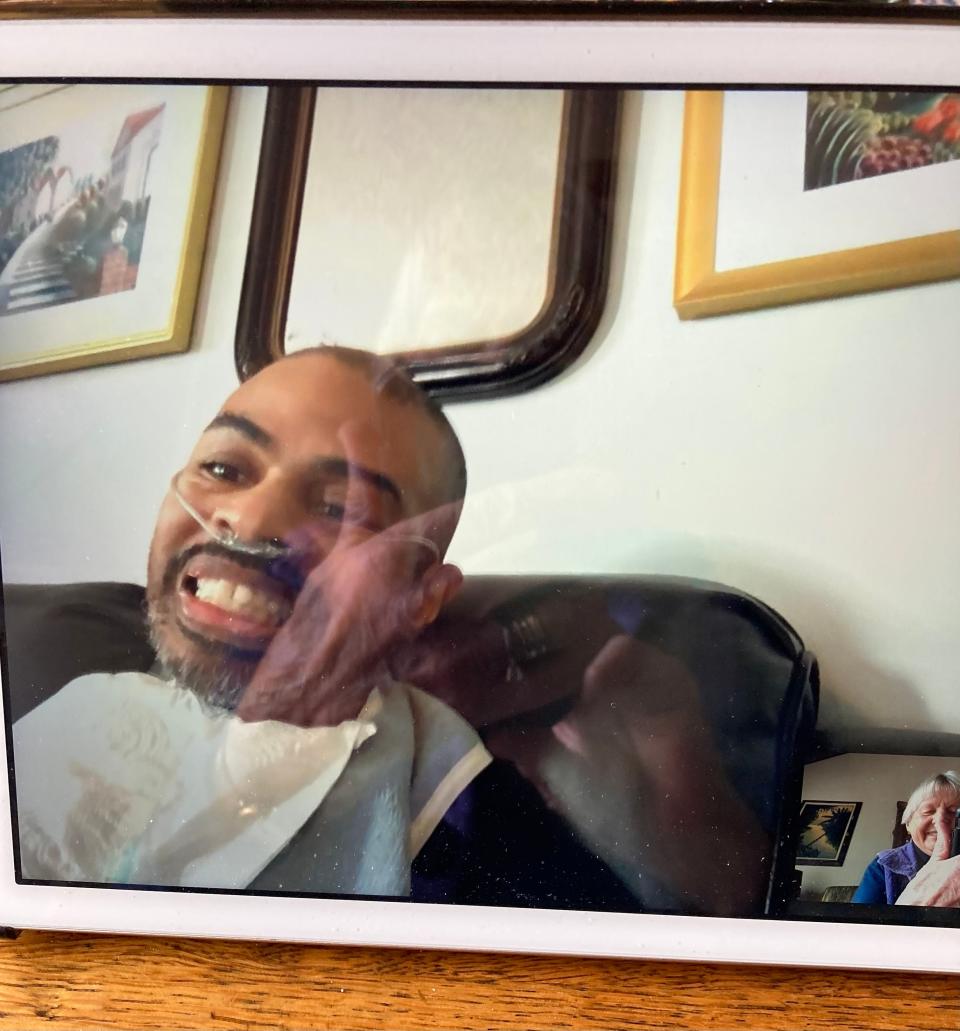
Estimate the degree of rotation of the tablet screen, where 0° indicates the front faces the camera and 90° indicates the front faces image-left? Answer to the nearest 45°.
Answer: approximately 0°
